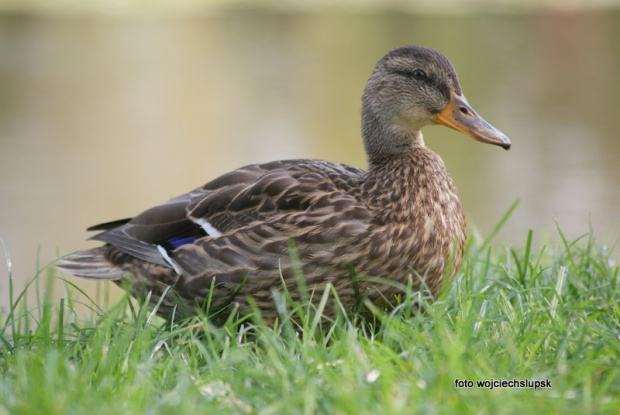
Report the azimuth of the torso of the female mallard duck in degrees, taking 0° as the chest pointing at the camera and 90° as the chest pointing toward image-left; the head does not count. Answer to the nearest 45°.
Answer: approximately 270°
